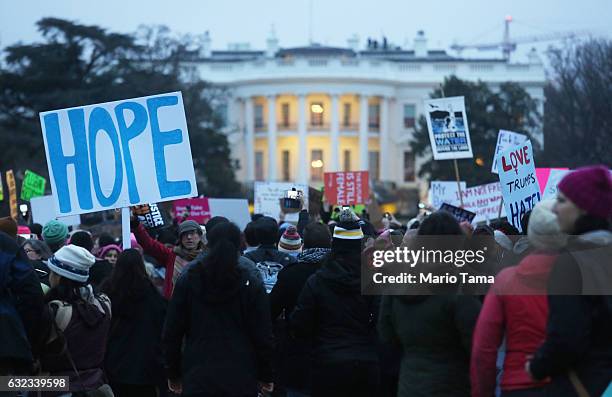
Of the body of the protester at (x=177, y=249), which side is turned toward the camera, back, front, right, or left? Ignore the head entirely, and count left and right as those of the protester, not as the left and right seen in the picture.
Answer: front

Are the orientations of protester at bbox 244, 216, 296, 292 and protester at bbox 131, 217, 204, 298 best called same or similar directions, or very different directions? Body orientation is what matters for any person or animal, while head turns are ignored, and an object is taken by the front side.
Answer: very different directions

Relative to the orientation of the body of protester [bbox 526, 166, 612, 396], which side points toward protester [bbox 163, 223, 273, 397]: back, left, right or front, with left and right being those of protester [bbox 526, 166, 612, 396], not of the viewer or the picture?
front

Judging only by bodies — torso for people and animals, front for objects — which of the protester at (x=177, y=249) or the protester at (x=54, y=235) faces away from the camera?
the protester at (x=54, y=235)

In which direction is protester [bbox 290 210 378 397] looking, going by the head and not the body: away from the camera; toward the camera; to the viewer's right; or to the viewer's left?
away from the camera

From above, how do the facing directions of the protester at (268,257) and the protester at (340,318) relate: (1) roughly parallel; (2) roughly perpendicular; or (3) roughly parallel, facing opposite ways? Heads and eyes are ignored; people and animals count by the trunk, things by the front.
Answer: roughly parallel

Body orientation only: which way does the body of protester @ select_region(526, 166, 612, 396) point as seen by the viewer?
to the viewer's left

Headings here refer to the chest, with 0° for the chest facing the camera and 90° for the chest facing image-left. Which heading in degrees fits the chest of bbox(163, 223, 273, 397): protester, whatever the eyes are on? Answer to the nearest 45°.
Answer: approximately 180°

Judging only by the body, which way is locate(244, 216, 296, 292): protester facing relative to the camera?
away from the camera

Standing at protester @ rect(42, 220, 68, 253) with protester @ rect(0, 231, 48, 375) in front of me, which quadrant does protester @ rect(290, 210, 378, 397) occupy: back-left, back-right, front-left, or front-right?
front-left

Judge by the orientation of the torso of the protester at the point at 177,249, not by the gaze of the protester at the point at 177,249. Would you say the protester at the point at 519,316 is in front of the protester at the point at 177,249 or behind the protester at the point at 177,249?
in front

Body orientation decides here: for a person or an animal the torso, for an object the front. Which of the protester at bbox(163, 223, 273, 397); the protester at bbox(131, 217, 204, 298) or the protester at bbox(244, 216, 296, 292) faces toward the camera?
the protester at bbox(131, 217, 204, 298)

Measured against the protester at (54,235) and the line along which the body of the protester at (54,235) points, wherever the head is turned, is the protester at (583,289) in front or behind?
behind

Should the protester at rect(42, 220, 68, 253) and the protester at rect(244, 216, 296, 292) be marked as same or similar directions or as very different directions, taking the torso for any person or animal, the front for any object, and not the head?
same or similar directions
